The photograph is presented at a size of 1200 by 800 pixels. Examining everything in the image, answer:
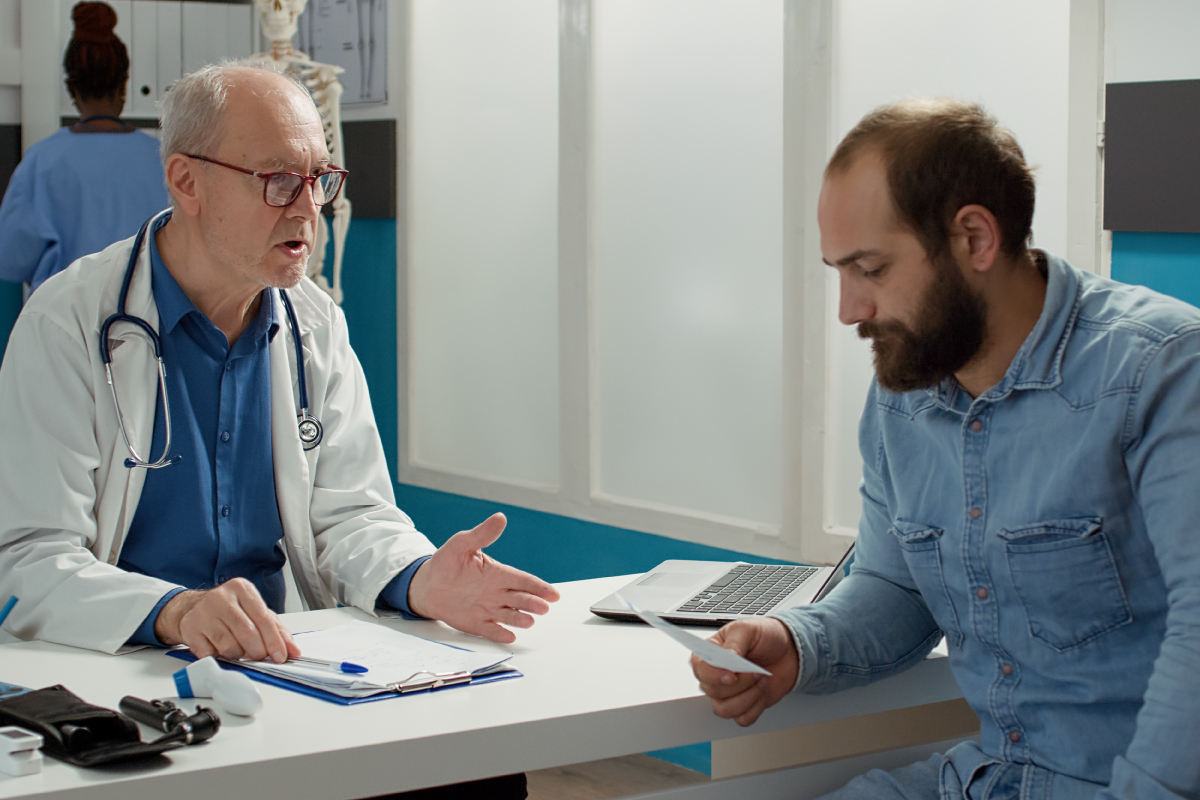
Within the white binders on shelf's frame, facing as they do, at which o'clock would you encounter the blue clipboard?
The blue clipboard is roughly at 12 o'clock from the white binders on shelf.

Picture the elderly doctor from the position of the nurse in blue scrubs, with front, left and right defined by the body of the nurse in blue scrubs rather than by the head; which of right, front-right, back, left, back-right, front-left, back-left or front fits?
back

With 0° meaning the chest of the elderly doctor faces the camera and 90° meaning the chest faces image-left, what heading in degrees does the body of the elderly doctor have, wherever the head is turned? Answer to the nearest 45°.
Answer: approximately 315°

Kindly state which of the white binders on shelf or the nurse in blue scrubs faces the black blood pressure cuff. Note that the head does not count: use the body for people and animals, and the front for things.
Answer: the white binders on shelf

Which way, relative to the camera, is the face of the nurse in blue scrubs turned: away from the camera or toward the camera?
away from the camera

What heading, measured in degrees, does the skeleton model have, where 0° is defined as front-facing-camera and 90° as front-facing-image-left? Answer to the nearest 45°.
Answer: approximately 0°

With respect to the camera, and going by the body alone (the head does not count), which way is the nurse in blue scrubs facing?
away from the camera

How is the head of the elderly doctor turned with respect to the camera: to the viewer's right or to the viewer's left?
to the viewer's right

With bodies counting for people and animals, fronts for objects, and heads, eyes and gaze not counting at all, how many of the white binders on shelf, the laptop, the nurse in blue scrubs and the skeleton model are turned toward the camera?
2

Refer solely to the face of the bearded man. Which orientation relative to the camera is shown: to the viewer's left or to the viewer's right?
to the viewer's left
